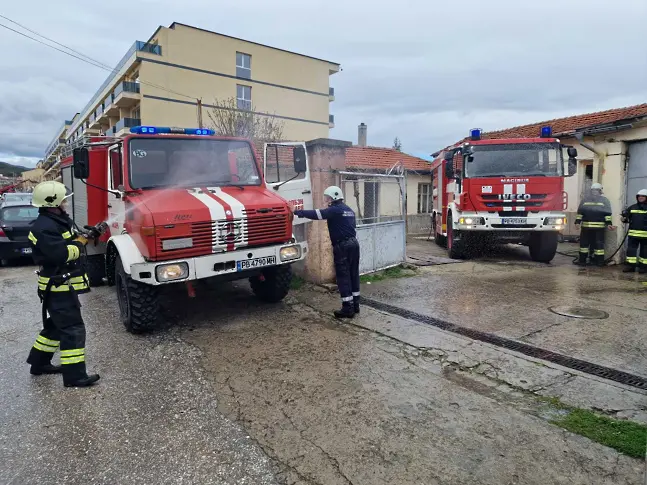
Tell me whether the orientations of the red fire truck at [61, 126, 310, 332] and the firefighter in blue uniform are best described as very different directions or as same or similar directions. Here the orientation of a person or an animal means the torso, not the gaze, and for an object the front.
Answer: very different directions

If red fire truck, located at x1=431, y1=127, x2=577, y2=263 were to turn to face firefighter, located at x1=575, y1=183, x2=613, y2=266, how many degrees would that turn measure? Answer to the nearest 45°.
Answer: approximately 90° to its left

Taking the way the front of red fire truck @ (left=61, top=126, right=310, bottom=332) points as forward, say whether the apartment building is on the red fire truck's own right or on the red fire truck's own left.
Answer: on the red fire truck's own left

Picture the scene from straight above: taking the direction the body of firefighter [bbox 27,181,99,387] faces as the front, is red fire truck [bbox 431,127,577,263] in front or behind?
in front

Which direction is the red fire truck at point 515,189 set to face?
toward the camera

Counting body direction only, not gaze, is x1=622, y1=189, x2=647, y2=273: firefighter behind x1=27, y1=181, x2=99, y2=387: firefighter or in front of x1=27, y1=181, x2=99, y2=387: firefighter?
in front

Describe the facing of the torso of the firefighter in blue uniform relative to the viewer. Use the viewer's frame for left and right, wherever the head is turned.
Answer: facing away from the viewer and to the left of the viewer

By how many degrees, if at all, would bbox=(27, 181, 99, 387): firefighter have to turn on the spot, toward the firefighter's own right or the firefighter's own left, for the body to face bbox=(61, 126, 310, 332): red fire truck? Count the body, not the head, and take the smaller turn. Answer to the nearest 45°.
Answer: approximately 45° to the firefighter's own left

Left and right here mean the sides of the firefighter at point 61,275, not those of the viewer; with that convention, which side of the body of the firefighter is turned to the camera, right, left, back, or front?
right

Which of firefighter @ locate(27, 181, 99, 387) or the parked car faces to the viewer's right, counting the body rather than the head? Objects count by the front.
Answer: the firefighter

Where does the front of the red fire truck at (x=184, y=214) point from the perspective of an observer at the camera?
facing the viewer and to the right of the viewer

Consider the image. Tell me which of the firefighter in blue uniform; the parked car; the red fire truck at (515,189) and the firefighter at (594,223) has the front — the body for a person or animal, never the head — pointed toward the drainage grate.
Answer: the red fire truck

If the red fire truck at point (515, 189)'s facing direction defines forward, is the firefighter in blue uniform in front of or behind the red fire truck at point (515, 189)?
in front
